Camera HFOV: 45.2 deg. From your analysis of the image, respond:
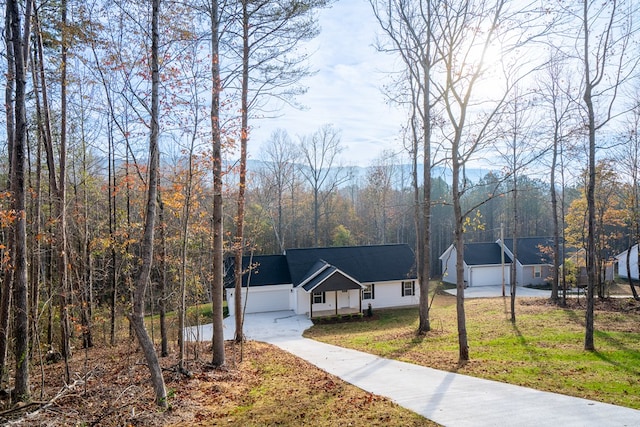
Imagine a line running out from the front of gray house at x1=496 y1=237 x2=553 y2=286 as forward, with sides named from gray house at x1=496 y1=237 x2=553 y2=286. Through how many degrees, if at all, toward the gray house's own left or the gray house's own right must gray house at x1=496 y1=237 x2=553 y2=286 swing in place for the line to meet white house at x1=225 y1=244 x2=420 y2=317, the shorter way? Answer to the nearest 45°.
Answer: approximately 45° to the gray house's own right

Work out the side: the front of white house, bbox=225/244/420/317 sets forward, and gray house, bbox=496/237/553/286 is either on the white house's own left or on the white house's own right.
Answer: on the white house's own left

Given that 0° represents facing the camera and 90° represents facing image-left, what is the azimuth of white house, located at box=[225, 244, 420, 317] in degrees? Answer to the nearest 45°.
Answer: approximately 0°

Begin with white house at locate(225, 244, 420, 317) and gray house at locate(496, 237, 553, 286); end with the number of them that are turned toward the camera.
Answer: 2

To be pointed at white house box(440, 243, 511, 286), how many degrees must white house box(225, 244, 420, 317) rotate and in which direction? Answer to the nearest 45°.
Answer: approximately 135° to its left
